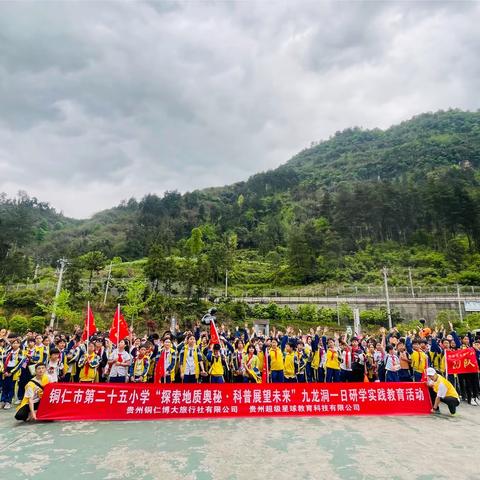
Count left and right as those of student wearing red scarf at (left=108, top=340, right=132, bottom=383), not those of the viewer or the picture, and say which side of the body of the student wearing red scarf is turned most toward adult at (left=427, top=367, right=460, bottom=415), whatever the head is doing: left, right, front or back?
left

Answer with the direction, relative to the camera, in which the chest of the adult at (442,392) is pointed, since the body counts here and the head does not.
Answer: to the viewer's left

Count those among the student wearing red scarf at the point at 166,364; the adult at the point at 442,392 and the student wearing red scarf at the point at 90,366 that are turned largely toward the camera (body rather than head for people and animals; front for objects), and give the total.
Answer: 2

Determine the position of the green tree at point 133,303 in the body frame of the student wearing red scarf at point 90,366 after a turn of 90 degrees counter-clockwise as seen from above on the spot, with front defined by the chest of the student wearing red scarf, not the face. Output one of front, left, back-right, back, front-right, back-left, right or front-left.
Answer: left

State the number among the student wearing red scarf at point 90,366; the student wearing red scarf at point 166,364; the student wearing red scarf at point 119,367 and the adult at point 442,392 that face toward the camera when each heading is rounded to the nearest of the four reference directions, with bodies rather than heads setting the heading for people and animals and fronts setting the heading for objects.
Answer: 3

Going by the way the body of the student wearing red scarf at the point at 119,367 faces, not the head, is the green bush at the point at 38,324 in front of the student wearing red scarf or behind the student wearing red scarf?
behind

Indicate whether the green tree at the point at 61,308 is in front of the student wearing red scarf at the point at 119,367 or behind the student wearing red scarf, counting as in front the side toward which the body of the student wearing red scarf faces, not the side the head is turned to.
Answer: behind

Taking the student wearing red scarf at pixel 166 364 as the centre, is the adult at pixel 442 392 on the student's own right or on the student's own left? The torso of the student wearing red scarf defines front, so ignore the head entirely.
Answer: on the student's own left

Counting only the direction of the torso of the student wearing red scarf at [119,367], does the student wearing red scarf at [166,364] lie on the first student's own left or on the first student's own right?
on the first student's own left

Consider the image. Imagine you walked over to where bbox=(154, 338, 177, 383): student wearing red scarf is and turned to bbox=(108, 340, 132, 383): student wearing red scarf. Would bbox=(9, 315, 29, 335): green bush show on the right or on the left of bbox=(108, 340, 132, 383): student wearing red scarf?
right

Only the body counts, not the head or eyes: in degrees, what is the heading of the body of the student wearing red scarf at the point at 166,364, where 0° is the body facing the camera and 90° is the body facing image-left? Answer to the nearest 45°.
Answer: approximately 0°
